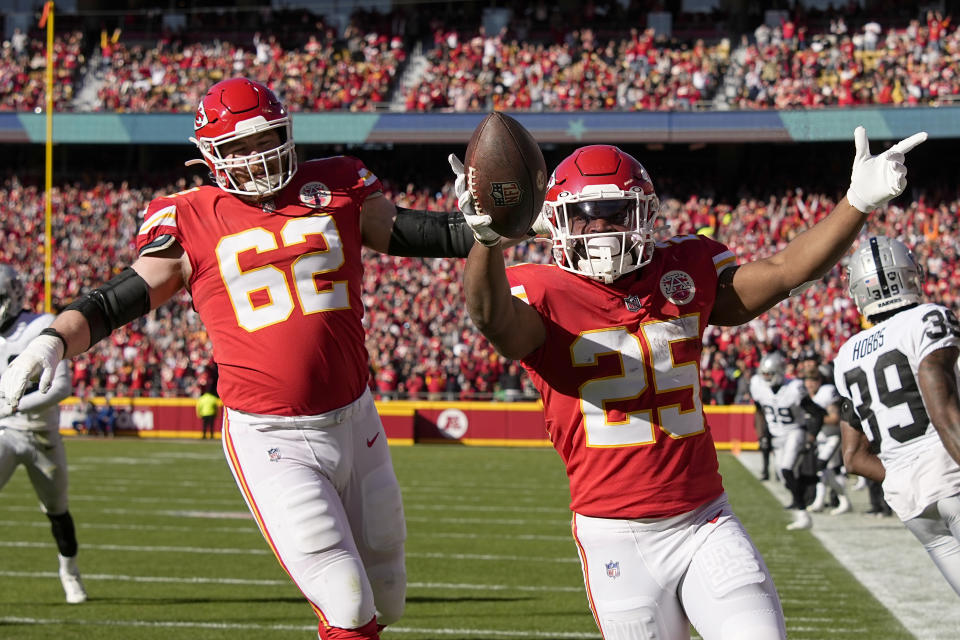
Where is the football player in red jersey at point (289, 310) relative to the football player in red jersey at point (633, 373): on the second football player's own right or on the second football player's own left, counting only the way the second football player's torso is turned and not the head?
on the second football player's own right

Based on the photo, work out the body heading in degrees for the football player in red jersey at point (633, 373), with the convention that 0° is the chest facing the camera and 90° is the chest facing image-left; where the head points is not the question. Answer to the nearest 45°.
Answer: approximately 0°
